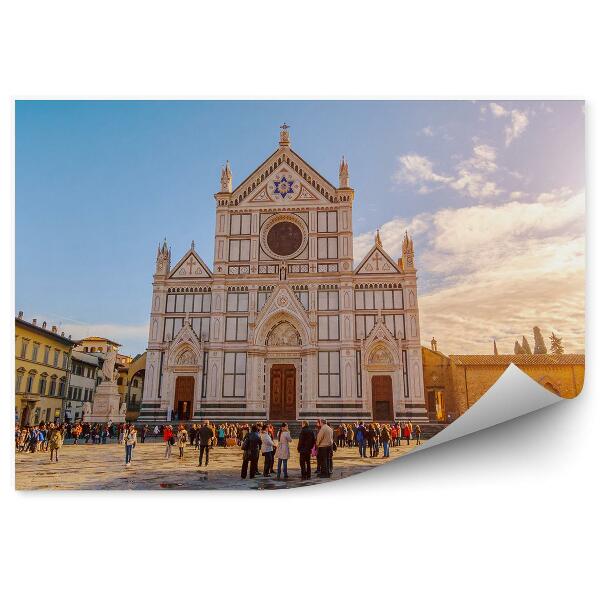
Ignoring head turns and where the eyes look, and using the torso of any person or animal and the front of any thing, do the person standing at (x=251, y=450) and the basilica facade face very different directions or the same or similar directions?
very different directions

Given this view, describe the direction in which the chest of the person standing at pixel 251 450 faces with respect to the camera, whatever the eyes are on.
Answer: away from the camera

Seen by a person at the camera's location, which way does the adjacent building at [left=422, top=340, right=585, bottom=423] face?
facing the viewer

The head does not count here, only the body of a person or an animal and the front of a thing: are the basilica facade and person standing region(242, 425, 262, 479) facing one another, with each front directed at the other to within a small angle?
yes

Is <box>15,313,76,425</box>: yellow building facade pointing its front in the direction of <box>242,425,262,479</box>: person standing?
yes

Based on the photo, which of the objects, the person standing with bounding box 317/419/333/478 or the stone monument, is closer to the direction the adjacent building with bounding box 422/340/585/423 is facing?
the person standing

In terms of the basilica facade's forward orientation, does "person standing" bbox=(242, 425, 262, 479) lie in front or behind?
in front

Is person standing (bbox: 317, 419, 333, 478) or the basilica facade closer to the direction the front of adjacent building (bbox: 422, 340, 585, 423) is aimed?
the person standing

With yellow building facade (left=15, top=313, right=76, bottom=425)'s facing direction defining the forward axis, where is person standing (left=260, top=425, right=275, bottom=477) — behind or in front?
in front
